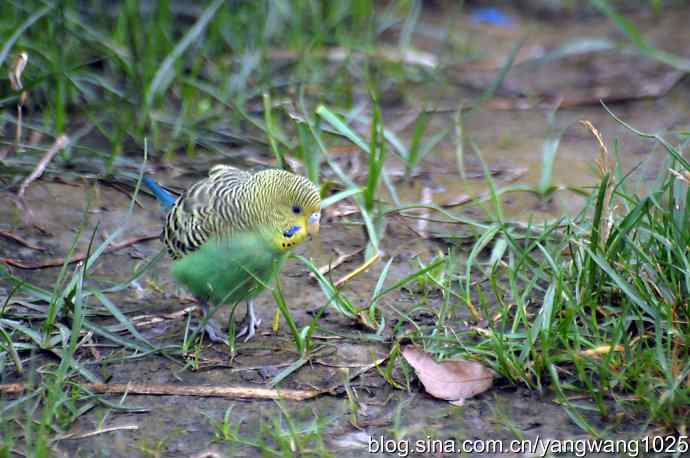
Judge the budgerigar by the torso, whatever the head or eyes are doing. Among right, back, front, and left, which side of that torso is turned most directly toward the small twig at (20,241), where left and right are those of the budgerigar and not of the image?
back

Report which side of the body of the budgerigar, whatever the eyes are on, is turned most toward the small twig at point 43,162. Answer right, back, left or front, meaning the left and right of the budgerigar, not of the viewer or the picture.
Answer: back

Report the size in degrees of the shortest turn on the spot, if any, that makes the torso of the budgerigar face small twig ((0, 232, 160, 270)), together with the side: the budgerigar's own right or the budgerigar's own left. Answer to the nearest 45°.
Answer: approximately 180°

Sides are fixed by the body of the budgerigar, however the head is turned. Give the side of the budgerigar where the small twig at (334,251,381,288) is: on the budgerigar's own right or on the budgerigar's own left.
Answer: on the budgerigar's own left

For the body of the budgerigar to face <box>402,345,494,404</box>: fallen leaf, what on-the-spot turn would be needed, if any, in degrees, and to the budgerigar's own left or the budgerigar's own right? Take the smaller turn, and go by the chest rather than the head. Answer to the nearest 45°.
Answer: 0° — it already faces it

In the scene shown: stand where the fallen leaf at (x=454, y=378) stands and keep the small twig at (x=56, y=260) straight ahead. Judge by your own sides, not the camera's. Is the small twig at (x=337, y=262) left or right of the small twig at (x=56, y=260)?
right

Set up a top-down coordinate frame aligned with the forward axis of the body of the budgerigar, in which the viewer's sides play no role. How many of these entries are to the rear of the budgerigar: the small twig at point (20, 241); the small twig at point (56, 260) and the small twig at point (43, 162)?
3

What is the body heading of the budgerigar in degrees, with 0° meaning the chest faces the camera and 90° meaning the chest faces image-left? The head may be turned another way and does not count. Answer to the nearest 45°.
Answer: approximately 315°

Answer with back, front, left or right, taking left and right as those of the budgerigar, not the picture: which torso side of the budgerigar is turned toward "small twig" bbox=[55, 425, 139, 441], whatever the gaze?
right

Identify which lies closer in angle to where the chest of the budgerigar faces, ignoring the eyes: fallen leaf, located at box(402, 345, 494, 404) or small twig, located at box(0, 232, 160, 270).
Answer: the fallen leaf
